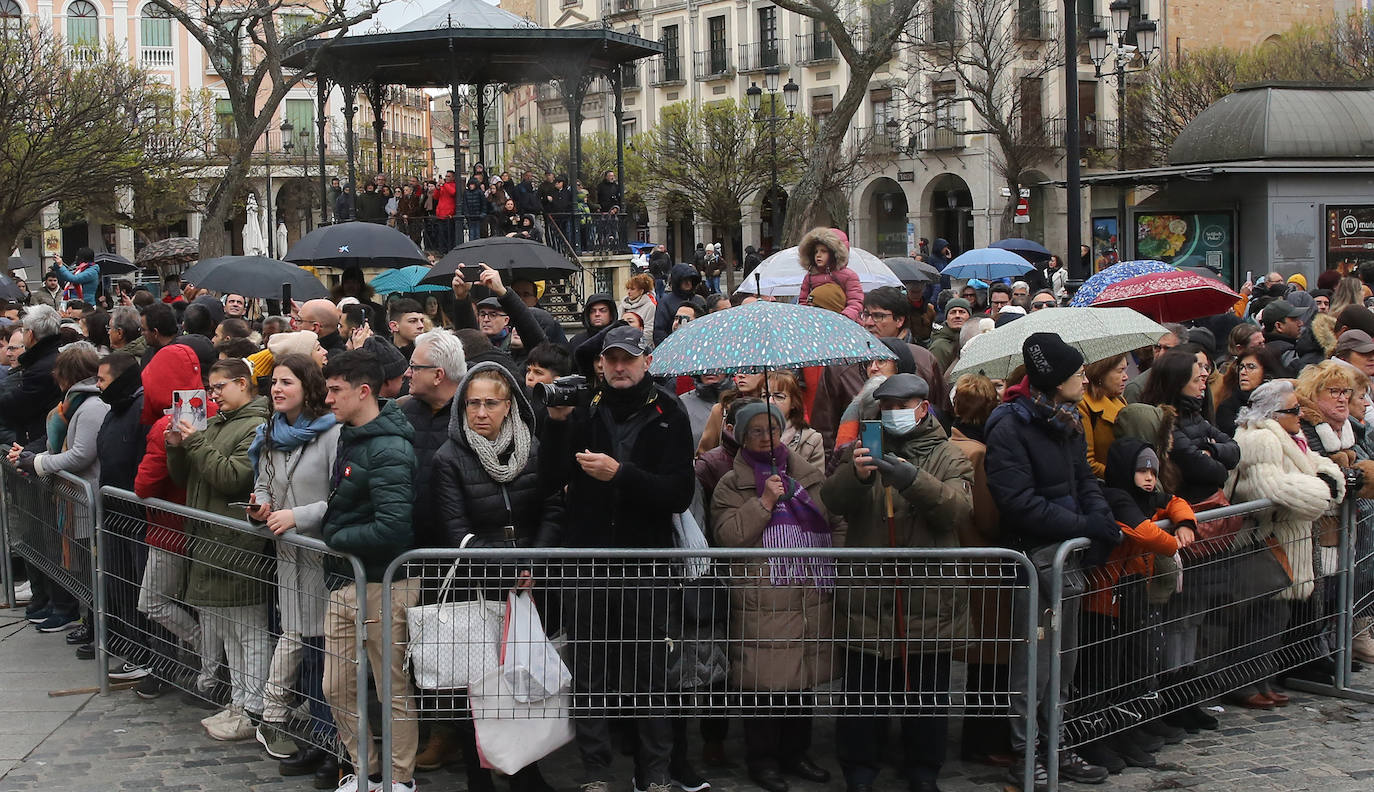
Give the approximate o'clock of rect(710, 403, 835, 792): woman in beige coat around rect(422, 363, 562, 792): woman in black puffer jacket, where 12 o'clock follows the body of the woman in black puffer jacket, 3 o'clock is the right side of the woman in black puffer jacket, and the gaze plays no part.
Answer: The woman in beige coat is roughly at 9 o'clock from the woman in black puffer jacket.

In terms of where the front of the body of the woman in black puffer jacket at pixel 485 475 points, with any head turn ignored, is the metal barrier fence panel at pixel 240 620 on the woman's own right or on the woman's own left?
on the woman's own right

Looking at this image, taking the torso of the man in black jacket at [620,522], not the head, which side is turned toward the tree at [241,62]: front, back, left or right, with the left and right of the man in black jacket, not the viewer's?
back

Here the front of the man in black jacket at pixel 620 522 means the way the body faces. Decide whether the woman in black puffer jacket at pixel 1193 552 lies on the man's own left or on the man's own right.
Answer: on the man's own left

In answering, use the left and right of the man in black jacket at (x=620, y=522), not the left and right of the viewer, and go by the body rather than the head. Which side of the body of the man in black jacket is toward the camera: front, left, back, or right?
front

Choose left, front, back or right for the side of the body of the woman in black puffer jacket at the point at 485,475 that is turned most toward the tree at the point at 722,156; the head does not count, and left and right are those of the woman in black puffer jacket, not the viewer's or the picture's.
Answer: back

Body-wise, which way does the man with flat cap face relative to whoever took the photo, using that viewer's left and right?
facing the viewer

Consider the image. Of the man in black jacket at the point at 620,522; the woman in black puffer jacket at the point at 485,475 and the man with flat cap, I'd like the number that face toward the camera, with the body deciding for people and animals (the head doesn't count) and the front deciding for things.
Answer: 3

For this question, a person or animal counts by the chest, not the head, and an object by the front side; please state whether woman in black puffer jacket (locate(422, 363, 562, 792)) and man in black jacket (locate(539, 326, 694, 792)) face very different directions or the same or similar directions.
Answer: same or similar directions

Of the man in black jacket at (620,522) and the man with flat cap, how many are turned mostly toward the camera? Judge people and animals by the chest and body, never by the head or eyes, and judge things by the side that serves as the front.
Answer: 2

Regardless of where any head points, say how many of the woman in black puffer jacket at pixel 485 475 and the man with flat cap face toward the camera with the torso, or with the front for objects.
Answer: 2

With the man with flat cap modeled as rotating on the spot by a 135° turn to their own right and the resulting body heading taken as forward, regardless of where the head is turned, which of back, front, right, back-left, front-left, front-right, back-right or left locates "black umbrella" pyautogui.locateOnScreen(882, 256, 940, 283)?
front-right

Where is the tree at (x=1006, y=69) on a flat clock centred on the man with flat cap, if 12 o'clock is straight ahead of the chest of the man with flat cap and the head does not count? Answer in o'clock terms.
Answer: The tree is roughly at 6 o'clock from the man with flat cap.

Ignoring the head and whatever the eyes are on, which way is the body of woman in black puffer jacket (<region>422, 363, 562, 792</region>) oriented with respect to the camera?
toward the camera

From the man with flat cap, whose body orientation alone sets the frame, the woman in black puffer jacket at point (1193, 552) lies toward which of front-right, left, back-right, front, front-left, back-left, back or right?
back-left
